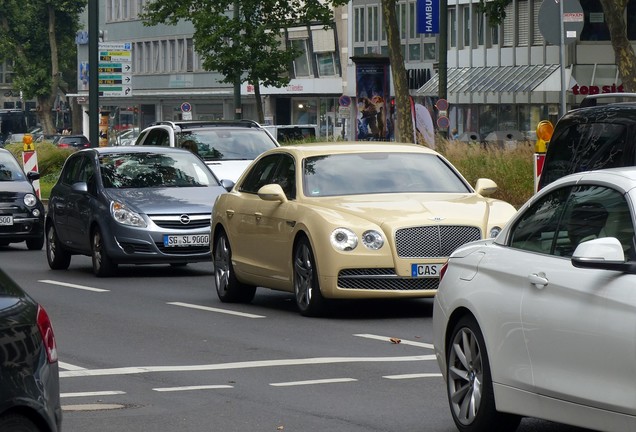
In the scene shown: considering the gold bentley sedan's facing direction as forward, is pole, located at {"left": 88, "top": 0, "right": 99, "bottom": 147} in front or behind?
behind

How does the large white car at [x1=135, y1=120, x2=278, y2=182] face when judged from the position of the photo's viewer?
facing the viewer and to the right of the viewer

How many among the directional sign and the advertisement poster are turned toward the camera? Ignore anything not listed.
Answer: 2

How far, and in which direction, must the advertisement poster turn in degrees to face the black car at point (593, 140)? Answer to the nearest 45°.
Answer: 0° — it already faces it

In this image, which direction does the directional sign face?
toward the camera

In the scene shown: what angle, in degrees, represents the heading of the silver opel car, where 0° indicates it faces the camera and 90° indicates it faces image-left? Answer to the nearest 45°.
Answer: approximately 315°

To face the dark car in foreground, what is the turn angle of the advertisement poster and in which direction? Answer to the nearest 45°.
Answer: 0° — it already faces it

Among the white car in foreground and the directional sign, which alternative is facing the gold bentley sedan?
the directional sign

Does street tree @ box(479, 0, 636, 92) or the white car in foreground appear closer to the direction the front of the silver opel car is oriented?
the white car in foreground
